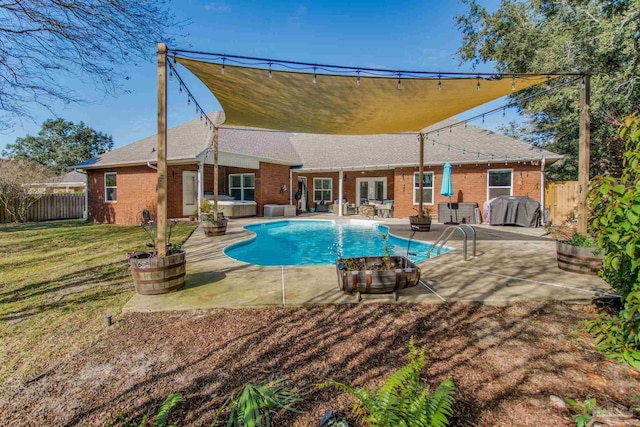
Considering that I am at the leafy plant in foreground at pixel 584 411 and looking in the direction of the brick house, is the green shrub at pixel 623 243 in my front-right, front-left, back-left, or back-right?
front-right

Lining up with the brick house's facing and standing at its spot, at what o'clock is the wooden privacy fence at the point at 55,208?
The wooden privacy fence is roughly at 9 o'clock from the brick house.

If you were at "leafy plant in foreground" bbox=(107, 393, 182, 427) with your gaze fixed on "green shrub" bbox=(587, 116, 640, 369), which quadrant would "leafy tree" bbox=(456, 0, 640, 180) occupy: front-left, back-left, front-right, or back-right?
front-left

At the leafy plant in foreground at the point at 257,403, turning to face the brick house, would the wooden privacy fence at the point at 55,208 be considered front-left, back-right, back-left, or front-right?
front-left

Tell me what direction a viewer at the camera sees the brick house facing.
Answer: facing away from the viewer

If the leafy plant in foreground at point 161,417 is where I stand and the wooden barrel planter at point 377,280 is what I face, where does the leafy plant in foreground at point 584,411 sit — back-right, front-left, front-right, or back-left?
front-right
